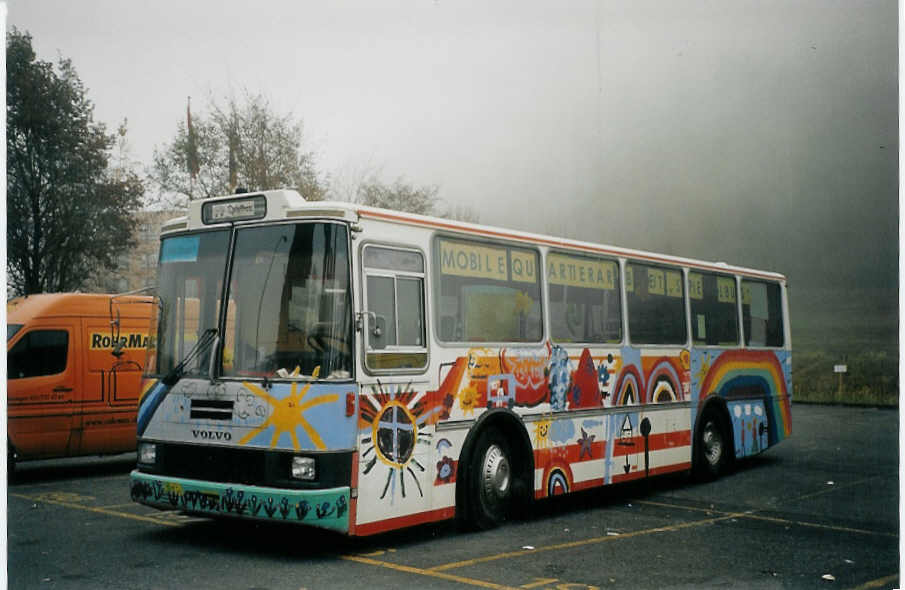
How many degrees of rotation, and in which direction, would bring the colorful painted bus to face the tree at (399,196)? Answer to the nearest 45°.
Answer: approximately 135° to its right

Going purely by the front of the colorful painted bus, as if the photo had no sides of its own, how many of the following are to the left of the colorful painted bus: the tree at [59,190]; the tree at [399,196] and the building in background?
0

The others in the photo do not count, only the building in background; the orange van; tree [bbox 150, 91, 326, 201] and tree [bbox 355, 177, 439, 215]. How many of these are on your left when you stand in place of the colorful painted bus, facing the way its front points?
0

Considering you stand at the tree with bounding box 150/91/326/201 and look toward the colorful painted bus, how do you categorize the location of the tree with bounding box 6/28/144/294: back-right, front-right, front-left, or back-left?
front-right

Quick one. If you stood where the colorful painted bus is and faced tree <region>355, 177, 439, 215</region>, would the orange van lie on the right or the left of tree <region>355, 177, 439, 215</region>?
left

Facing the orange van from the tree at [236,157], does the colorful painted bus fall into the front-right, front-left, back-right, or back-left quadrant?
front-left

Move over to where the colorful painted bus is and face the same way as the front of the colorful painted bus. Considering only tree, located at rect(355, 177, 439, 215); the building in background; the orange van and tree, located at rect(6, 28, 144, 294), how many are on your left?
0

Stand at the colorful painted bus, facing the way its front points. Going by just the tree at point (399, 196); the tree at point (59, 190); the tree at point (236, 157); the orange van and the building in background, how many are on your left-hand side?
0

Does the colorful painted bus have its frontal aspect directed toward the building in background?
no

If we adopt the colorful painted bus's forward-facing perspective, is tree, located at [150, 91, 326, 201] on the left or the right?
on its right

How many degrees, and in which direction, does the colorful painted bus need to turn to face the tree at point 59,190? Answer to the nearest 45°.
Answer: approximately 90° to its right

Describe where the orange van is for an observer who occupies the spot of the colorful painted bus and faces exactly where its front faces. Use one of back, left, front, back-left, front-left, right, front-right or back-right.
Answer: right

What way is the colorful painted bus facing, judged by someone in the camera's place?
facing the viewer and to the left of the viewer
